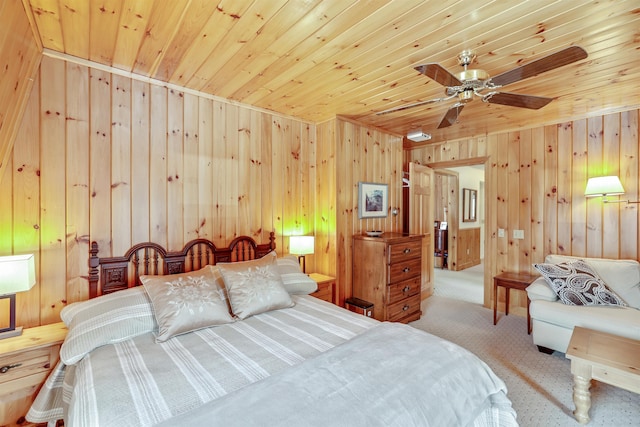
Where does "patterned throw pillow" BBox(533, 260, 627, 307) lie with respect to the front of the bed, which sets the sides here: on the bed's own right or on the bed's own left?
on the bed's own left

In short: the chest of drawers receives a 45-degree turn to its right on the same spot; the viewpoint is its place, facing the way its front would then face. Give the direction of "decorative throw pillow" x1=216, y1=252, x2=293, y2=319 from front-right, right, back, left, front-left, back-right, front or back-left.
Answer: front-right

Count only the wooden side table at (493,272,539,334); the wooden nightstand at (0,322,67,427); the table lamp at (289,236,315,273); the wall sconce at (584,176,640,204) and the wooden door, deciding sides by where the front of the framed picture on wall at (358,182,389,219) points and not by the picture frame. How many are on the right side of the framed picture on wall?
2

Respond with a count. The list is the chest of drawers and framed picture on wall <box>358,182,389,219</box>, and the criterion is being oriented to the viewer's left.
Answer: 0

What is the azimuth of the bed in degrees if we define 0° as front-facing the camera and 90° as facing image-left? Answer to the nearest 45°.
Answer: approximately 315°

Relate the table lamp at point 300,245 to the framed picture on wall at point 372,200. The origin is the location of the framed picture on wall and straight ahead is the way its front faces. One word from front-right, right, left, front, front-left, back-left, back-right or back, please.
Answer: right

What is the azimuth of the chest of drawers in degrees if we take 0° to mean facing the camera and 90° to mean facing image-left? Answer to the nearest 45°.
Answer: approximately 315°

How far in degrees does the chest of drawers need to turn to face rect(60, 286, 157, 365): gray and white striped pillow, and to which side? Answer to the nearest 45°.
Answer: approximately 90° to its right

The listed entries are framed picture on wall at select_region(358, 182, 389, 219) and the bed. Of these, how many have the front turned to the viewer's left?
0

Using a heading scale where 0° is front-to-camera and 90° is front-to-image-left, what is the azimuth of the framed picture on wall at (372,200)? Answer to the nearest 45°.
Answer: approximately 315°

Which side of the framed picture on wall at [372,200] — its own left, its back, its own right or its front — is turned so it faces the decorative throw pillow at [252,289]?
right

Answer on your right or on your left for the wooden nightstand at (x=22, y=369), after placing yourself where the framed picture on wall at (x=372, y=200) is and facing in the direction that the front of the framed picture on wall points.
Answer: on your right

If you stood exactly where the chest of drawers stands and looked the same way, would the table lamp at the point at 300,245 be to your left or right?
on your right

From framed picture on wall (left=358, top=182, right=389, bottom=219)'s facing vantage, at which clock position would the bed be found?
The bed is roughly at 2 o'clock from the framed picture on wall.

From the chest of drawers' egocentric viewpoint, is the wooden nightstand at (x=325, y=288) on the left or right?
on its right
